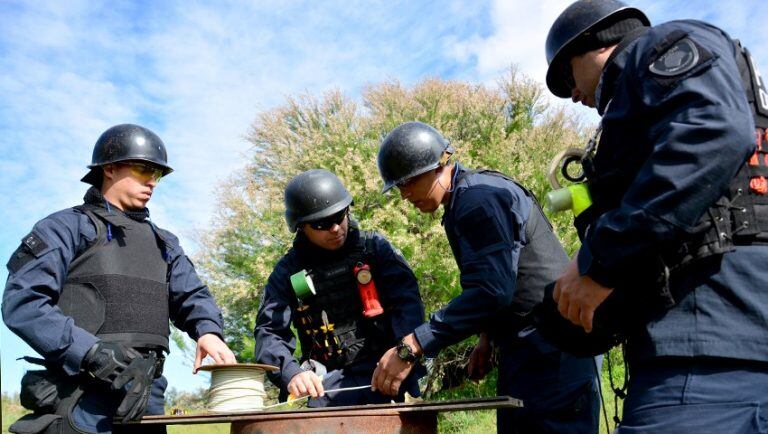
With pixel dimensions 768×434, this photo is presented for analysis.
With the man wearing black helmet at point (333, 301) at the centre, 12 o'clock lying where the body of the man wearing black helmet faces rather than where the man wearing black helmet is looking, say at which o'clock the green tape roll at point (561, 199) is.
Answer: The green tape roll is roughly at 11 o'clock from the man wearing black helmet.

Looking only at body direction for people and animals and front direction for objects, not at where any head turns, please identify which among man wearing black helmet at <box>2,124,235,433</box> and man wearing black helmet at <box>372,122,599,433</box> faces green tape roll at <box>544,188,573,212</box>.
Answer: man wearing black helmet at <box>2,124,235,433</box>

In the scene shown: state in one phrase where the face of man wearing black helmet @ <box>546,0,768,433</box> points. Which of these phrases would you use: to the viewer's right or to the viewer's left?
to the viewer's left

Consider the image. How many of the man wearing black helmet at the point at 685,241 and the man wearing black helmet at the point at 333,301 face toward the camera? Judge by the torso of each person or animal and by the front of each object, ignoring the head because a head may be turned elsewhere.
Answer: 1

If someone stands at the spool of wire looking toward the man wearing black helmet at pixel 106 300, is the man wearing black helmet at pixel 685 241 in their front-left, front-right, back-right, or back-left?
back-left

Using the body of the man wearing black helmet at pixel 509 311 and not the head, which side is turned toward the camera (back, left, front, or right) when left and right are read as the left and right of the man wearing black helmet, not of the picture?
left

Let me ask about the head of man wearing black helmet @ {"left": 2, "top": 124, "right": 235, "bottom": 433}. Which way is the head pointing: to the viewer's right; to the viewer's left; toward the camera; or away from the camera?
to the viewer's right

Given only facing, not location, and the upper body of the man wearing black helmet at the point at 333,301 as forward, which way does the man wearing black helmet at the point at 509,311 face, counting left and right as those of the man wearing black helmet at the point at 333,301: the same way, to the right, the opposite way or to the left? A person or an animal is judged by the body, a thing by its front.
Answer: to the right

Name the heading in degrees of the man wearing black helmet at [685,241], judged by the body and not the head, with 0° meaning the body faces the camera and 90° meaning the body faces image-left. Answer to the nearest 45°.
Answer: approximately 90°

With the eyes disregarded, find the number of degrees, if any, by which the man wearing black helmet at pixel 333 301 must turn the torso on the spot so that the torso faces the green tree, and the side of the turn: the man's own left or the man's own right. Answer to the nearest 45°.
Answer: approximately 180°
